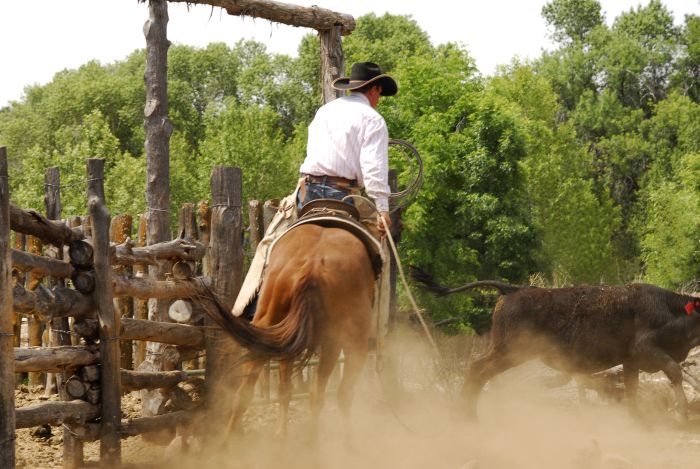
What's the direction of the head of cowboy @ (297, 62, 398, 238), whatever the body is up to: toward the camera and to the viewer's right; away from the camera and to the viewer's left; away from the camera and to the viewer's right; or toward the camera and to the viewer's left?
away from the camera and to the viewer's right

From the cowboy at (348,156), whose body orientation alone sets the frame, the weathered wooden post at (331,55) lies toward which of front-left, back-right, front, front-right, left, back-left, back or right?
front-left

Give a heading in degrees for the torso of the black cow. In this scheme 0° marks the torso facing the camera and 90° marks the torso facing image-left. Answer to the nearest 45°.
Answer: approximately 270°

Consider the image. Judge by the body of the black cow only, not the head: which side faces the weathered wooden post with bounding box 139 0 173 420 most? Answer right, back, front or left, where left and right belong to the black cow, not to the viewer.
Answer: back

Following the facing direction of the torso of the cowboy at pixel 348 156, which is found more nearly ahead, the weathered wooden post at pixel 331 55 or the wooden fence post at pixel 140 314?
the weathered wooden post

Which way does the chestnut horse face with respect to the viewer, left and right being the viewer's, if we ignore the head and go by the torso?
facing away from the viewer

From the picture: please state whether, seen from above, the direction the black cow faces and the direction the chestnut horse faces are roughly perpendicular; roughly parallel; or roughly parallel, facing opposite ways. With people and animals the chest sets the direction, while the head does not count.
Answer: roughly perpendicular

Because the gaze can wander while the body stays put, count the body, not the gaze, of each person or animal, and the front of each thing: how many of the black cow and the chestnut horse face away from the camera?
1

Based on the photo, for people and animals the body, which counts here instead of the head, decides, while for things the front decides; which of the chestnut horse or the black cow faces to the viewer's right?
the black cow

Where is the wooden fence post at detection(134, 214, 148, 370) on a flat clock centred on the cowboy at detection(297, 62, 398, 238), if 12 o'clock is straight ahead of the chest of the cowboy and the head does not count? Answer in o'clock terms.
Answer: The wooden fence post is roughly at 9 o'clock from the cowboy.

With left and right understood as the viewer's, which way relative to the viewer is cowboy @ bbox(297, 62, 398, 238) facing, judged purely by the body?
facing away from the viewer and to the right of the viewer
